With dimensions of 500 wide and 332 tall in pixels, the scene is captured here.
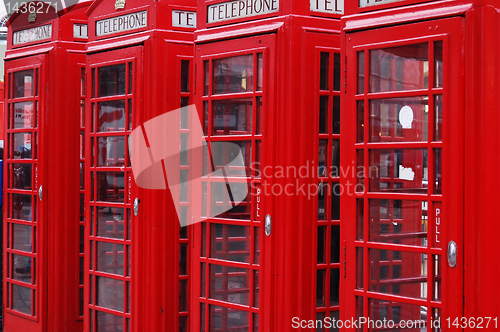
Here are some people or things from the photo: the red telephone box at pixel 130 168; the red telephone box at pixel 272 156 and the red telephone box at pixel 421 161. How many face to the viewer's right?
0

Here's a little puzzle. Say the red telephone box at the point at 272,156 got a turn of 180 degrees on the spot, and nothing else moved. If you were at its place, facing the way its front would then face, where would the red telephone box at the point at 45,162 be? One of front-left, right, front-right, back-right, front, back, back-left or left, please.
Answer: left

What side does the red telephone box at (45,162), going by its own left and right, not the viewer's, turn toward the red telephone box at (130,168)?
left

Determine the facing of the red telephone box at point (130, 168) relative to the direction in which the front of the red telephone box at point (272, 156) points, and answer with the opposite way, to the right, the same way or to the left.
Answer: the same way

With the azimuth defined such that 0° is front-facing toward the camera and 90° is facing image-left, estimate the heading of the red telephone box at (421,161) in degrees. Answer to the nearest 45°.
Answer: approximately 45°

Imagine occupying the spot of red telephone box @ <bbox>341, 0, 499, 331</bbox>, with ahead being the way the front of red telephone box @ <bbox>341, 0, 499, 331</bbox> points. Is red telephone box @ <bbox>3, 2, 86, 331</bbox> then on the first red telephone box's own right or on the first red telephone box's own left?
on the first red telephone box's own right

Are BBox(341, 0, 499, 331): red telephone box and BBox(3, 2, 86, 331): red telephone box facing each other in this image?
no

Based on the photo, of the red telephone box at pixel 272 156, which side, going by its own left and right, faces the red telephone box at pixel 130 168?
right

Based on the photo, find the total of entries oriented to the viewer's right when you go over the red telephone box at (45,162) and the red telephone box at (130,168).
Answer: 0

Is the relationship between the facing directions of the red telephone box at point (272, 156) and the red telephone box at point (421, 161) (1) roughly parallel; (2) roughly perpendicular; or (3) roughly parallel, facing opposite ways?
roughly parallel

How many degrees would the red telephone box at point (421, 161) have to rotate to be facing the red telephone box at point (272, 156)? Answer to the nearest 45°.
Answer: approximately 90° to its right

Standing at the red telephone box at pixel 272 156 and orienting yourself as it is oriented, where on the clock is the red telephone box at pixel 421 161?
the red telephone box at pixel 421 161 is roughly at 9 o'clock from the red telephone box at pixel 272 156.

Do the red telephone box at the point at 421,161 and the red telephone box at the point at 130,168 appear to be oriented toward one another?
no

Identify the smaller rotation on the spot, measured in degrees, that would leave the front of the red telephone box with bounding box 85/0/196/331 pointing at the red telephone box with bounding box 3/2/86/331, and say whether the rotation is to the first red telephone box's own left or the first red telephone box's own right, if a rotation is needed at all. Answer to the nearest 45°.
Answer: approximately 90° to the first red telephone box's own right

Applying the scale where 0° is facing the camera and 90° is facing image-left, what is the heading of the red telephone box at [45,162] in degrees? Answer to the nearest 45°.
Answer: approximately 45°

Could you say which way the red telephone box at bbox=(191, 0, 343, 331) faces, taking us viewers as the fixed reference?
facing the viewer and to the left of the viewer

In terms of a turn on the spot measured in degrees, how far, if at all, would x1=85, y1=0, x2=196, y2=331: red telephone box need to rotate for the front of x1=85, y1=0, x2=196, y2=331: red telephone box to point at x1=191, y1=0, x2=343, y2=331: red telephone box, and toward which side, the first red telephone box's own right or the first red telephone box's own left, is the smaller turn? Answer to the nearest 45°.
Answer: approximately 90° to the first red telephone box's own left
